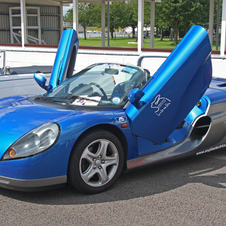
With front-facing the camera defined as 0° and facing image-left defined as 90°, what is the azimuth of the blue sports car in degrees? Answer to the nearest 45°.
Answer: approximately 45°
